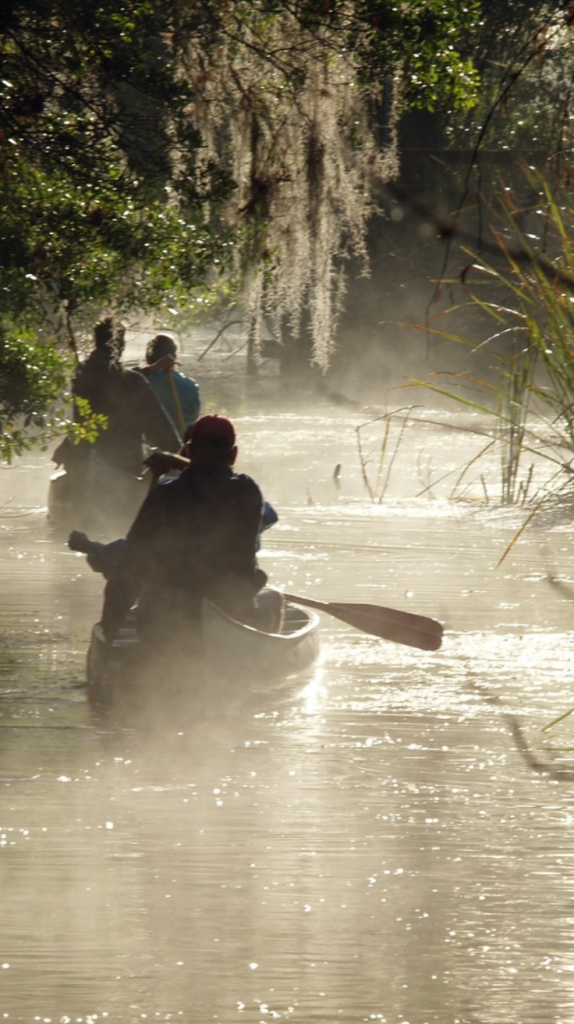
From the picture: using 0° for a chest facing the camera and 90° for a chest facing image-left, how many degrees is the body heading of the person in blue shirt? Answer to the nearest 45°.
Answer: approximately 180°
